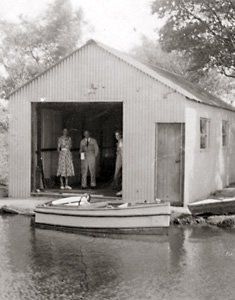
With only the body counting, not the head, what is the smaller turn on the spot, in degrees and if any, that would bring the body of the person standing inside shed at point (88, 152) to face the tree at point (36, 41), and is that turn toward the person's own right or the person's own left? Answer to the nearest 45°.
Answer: approximately 180°

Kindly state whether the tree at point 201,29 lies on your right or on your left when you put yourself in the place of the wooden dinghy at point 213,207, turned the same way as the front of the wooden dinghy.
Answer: on your right

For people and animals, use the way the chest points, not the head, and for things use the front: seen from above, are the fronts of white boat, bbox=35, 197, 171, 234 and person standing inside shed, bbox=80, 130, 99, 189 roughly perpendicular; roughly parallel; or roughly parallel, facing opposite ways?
roughly perpendicular

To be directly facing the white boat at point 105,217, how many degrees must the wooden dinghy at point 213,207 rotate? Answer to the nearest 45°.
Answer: approximately 45° to its left

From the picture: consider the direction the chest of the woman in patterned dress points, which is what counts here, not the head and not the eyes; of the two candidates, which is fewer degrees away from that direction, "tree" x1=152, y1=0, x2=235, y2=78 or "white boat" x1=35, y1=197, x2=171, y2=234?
the white boat

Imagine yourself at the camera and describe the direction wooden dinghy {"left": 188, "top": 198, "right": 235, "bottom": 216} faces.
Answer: facing to the left of the viewer

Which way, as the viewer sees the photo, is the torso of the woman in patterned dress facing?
toward the camera

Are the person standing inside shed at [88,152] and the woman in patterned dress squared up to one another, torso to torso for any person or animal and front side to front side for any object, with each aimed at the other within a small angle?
no

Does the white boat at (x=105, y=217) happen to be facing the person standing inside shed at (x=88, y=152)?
no

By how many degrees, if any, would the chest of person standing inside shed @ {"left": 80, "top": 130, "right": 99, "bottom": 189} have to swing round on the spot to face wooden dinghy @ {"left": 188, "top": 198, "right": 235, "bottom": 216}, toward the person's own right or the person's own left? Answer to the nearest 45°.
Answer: approximately 45° to the person's own left

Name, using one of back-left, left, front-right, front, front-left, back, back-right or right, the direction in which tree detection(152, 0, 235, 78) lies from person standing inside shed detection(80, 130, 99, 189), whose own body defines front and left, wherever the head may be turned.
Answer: back-left

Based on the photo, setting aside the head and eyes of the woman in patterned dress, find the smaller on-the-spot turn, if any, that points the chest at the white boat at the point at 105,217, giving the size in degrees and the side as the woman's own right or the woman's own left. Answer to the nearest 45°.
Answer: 0° — they already face it
